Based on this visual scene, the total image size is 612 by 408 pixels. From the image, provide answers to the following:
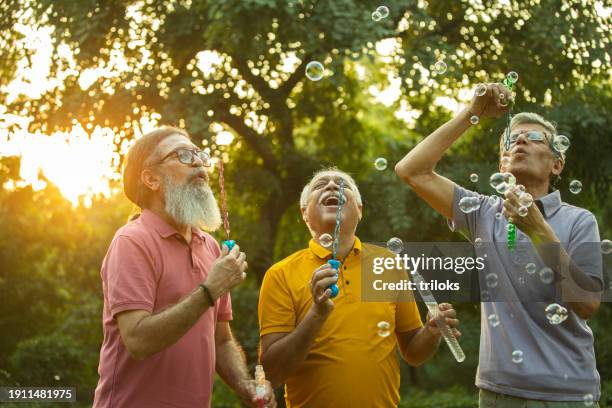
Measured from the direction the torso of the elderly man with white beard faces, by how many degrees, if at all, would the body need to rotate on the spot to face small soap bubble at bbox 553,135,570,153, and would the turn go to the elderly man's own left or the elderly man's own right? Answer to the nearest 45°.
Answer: approximately 45° to the elderly man's own left

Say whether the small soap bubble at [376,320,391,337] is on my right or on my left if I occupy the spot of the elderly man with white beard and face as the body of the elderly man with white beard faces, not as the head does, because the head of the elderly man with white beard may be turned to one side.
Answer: on my left

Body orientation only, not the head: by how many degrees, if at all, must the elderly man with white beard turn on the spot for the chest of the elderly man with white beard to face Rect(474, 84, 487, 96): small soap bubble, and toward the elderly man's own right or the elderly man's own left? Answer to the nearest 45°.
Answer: approximately 45° to the elderly man's own left

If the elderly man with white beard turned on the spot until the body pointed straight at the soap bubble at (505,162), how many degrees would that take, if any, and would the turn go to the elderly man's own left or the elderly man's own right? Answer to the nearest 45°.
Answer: approximately 45° to the elderly man's own left

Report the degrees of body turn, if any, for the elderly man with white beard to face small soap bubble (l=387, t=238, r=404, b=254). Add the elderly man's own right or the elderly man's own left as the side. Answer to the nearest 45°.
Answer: approximately 90° to the elderly man's own left

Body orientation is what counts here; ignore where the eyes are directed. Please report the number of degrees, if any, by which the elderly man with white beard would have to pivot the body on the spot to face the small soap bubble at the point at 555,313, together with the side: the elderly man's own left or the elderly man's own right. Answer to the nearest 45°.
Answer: approximately 45° to the elderly man's own left

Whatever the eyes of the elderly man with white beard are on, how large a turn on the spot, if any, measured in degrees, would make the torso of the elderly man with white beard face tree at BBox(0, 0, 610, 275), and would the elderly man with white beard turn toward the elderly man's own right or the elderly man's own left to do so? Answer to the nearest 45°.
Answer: approximately 135° to the elderly man's own left

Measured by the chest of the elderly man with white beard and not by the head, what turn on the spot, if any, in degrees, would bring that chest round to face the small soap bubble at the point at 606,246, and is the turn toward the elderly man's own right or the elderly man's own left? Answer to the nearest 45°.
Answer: approximately 45° to the elderly man's own left

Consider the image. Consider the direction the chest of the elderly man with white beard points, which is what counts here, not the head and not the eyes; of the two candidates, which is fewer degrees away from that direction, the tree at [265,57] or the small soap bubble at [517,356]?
the small soap bubble

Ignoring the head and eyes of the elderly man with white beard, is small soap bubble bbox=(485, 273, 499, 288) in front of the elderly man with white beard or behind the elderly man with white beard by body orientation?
in front

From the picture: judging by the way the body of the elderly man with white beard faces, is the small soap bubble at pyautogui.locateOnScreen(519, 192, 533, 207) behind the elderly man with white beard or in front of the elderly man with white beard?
in front
